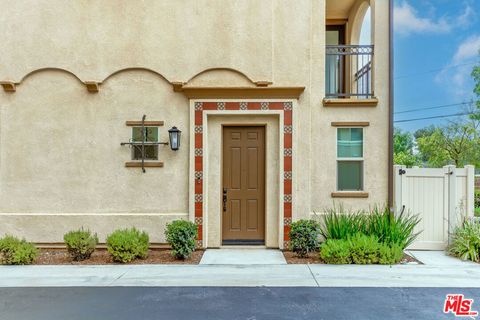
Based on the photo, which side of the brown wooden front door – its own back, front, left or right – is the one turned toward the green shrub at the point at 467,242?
left

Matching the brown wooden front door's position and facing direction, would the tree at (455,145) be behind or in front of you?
behind

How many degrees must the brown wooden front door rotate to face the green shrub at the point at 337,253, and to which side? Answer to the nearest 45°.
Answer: approximately 45° to its left

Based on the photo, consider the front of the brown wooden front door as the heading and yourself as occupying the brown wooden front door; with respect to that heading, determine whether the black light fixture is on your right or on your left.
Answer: on your right

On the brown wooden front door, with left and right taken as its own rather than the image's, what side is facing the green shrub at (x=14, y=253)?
right

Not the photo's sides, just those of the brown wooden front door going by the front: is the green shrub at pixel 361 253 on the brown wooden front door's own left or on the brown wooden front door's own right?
on the brown wooden front door's own left

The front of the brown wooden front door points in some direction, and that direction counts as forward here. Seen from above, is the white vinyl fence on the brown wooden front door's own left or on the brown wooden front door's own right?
on the brown wooden front door's own left

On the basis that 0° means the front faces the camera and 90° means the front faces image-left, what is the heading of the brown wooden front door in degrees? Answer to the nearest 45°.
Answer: approximately 0°

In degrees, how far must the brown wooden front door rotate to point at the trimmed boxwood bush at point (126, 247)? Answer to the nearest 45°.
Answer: approximately 45° to its right

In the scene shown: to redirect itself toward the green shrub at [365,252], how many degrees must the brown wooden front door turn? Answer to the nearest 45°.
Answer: approximately 45° to its left
